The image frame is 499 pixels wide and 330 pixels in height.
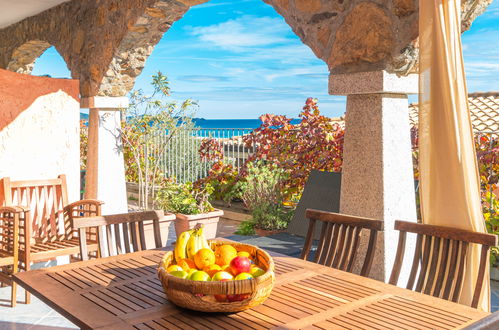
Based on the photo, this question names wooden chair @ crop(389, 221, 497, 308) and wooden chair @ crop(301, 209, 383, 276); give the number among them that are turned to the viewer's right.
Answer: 0

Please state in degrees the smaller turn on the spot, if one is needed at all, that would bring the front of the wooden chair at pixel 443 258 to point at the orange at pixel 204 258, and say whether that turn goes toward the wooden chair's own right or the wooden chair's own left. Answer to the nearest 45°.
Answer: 0° — it already faces it

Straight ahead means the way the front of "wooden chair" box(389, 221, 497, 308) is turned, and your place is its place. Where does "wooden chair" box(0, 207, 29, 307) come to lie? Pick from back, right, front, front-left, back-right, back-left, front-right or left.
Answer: front-right

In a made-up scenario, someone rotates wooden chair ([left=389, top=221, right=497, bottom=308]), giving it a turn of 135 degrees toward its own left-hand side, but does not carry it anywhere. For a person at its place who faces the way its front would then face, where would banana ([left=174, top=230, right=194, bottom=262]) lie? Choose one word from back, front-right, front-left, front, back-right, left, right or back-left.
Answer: back-right

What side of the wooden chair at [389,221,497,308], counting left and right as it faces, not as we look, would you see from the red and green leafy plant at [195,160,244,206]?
right

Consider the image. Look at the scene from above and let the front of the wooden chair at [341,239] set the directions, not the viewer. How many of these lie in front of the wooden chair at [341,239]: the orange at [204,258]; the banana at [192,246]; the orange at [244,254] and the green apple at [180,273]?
4

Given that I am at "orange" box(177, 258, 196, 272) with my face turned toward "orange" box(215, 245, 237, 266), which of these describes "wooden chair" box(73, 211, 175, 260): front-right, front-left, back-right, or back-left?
back-left

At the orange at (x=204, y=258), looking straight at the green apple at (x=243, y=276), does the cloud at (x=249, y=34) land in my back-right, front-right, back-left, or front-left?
back-left

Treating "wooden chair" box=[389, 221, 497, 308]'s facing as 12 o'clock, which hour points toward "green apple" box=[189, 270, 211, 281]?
The green apple is roughly at 12 o'clock from the wooden chair.

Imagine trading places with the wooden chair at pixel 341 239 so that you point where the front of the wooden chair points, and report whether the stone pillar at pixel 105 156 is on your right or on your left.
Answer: on your right

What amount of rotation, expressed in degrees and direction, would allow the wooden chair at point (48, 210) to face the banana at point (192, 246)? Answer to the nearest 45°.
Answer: approximately 45° to its right

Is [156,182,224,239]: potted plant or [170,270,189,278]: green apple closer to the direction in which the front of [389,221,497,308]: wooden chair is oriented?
the green apple
